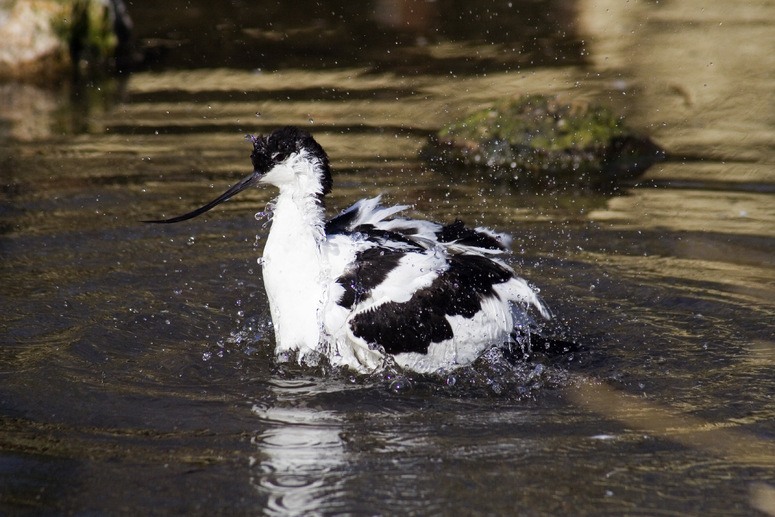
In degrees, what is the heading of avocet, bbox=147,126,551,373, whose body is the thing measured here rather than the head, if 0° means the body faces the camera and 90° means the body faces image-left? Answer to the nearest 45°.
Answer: approximately 90°

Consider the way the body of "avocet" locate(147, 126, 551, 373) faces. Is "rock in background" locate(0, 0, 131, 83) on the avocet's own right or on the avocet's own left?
on the avocet's own right

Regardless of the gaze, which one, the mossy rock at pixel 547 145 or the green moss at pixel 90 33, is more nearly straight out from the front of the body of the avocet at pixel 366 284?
the green moss

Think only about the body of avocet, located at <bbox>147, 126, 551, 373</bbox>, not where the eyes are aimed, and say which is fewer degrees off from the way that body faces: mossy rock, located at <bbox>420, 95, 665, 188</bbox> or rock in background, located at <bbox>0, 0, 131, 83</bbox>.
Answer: the rock in background

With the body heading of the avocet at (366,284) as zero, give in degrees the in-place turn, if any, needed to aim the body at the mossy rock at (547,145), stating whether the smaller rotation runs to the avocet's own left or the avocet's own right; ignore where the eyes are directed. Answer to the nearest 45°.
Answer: approximately 135° to the avocet's own right

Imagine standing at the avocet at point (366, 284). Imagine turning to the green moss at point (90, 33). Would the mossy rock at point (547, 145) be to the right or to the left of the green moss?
right

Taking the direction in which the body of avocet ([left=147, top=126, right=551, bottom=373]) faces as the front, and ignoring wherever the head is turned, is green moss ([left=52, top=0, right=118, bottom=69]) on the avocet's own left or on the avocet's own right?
on the avocet's own right
